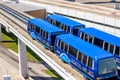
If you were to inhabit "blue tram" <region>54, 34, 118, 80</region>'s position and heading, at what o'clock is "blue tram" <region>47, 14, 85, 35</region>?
"blue tram" <region>47, 14, 85, 35</region> is roughly at 7 o'clock from "blue tram" <region>54, 34, 118, 80</region>.

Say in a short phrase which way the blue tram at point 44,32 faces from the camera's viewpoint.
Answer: facing the viewer and to the right of the viewer

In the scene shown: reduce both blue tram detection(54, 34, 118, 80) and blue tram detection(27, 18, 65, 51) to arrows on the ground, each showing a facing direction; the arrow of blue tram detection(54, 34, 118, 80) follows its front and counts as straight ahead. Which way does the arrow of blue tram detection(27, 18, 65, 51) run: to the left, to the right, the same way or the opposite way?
the same way

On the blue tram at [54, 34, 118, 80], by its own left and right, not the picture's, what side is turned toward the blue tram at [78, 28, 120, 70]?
left

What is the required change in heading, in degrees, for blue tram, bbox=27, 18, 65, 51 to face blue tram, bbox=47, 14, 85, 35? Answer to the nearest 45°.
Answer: approximately 90° to its left
